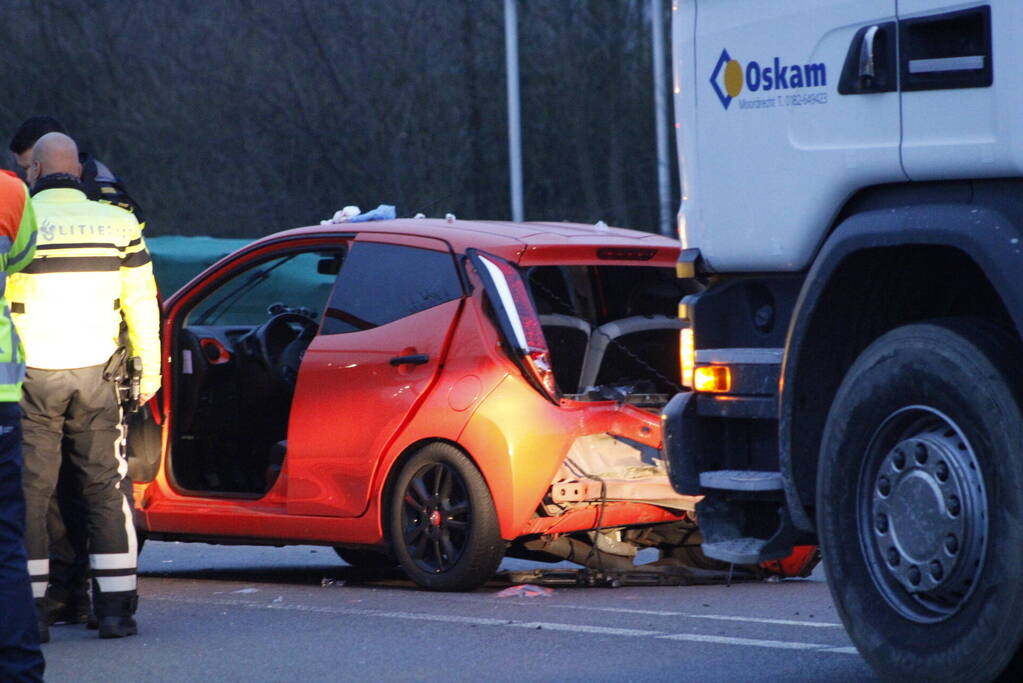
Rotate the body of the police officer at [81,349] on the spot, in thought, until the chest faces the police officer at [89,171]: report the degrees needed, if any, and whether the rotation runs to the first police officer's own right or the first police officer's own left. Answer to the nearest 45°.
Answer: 0° — they already face them

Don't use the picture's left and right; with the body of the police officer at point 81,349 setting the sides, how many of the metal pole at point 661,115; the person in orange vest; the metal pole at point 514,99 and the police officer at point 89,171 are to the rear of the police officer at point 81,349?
1

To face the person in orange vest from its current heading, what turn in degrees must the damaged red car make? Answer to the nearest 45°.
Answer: approximately 90° to its left

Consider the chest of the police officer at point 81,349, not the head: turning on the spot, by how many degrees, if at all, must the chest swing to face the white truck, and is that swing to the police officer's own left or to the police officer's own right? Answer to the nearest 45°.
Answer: approximately 135° to the police officer's own right

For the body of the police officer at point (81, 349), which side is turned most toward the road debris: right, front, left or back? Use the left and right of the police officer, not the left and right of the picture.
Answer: right

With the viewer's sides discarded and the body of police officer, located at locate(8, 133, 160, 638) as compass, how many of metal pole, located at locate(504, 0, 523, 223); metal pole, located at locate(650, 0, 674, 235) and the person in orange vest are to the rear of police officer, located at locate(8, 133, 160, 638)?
1

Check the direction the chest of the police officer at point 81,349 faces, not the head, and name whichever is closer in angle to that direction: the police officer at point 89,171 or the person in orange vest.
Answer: the police officer

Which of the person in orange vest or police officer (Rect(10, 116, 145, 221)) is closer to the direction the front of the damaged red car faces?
the police officer

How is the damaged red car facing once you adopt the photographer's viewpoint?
facing away from the viewer and to the left of the viewer

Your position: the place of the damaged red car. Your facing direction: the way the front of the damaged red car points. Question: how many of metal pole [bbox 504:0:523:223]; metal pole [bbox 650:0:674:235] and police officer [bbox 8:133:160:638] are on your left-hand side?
1

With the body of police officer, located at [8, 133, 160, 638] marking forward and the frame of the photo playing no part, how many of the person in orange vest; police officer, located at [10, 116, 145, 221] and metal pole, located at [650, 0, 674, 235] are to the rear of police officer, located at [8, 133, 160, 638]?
1

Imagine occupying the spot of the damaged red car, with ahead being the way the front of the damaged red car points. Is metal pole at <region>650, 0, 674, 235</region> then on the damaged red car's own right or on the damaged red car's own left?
on the damaged red car's own right

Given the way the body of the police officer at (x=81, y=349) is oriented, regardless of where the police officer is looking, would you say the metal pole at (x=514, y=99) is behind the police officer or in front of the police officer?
in front

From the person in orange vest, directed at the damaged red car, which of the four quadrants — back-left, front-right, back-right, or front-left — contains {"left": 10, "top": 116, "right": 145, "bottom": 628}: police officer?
front-left

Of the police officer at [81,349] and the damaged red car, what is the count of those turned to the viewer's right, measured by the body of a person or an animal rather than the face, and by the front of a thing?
0

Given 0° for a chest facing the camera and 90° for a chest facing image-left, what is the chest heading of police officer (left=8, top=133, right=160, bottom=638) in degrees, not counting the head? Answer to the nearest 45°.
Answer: approximately 180°
